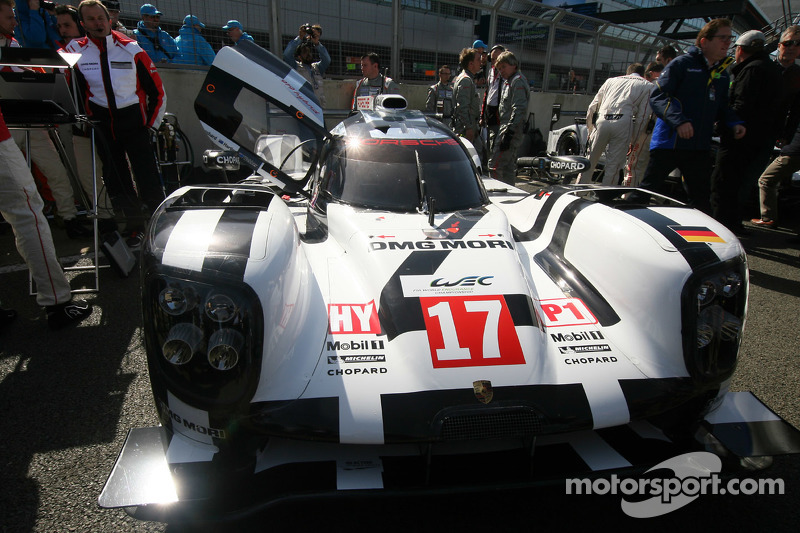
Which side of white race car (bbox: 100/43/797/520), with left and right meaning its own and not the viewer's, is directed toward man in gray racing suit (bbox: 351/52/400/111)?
back

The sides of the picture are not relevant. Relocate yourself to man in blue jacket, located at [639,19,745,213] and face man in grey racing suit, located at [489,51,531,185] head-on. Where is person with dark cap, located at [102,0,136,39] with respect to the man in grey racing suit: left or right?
left

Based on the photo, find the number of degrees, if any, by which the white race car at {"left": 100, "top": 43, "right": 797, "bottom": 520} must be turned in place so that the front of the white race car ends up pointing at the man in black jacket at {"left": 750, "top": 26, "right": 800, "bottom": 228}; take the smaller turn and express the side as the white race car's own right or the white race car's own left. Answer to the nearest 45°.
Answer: approximately 135° to the white race car's own left

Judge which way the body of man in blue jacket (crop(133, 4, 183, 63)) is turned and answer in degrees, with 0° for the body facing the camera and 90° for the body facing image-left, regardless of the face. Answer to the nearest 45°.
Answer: approximately 0°
